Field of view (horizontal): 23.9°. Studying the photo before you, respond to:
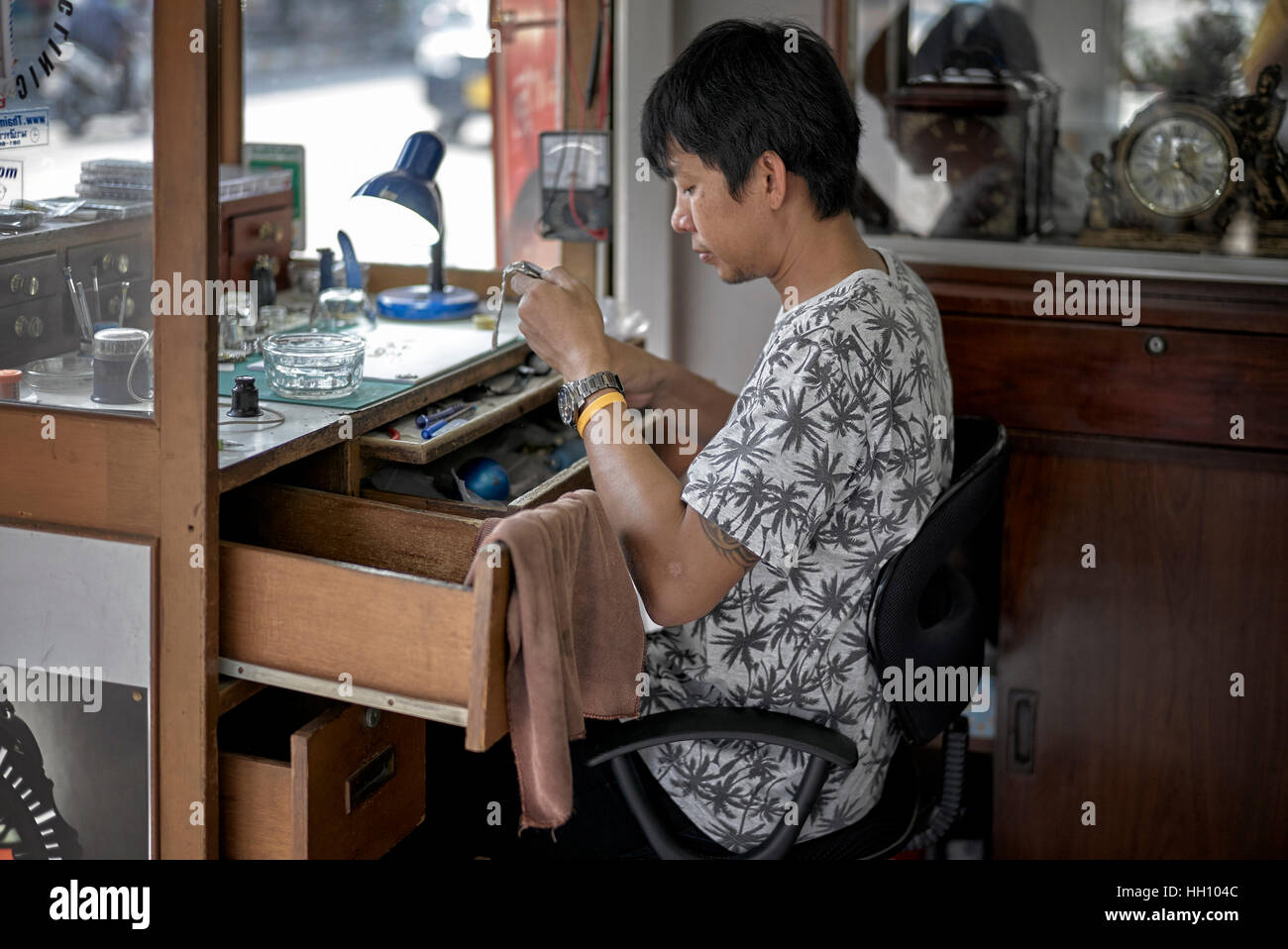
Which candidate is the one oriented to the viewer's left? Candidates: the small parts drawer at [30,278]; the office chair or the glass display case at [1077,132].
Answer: the office chair

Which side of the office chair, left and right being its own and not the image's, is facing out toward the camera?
left

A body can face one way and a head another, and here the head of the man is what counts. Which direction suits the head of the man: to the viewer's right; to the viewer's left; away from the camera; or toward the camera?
to the viewer's left

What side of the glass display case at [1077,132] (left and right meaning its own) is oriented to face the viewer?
front

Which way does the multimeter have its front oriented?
toward the camera

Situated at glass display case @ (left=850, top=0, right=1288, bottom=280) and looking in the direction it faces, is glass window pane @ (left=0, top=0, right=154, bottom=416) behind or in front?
in front

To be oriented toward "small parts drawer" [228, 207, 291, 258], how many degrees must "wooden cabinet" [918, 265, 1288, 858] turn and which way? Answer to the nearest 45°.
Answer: approximately 90° to its right

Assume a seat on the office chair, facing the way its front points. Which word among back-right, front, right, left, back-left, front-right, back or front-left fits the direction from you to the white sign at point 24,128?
front

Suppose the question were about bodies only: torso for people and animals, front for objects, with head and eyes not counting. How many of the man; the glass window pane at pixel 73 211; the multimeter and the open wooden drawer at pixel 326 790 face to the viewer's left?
1
